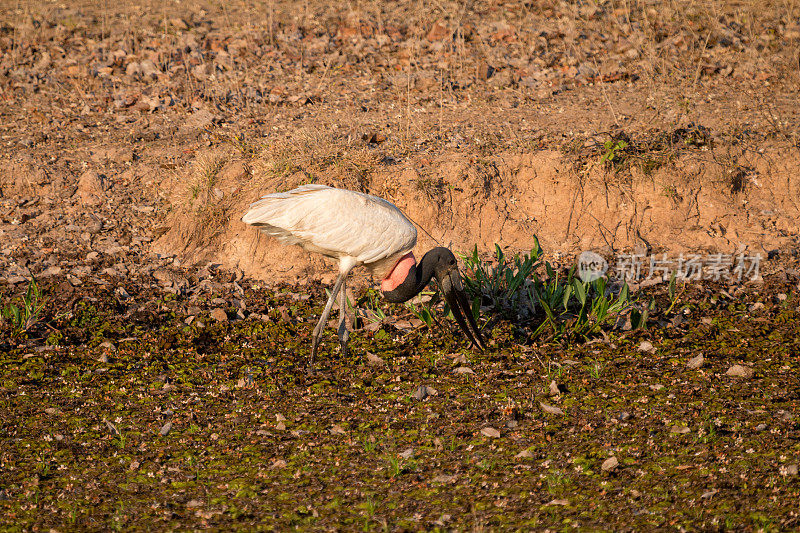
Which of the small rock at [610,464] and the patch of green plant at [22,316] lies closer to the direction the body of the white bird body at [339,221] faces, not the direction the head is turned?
the small rock

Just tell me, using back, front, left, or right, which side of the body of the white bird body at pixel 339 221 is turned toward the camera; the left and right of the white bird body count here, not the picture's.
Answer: right

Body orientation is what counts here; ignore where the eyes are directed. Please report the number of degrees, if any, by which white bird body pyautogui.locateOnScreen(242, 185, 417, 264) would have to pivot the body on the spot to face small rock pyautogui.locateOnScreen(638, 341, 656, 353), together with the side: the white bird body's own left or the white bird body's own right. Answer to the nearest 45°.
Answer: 0° — it already faces it

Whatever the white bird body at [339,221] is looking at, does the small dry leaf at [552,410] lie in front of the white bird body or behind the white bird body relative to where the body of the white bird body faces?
in front

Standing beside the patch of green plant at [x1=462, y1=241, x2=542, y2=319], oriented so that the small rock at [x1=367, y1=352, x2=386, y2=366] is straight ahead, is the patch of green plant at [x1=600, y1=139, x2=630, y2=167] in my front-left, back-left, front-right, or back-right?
back-right

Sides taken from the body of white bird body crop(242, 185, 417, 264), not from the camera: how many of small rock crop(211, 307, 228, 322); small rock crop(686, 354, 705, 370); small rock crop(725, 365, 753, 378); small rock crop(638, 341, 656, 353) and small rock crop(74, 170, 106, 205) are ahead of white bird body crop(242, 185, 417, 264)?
3

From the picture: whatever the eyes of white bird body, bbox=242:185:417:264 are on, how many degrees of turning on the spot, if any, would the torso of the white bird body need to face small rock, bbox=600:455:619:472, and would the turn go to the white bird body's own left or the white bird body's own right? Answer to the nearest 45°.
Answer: approximately 45° to the white bird body's own right

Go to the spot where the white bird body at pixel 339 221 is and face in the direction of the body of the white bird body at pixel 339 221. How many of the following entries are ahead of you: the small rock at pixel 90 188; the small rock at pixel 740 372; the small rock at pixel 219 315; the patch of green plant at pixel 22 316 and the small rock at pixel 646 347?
2

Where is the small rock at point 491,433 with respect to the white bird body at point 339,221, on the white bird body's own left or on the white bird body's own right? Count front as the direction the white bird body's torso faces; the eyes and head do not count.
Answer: on the white bird body's own right

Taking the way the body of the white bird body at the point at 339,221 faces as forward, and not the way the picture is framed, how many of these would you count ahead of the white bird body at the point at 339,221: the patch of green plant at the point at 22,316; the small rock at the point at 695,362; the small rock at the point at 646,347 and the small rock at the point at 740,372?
3

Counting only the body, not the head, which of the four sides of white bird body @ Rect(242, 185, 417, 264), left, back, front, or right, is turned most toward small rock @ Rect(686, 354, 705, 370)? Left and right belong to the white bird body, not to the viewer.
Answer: front

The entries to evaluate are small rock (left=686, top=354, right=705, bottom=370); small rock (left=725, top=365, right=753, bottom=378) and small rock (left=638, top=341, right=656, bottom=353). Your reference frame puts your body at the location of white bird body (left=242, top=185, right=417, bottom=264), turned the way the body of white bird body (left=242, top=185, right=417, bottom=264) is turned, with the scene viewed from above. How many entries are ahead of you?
3

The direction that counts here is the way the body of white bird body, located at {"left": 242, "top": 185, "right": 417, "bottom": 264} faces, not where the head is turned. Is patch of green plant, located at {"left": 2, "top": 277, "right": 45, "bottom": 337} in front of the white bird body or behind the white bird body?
behind
